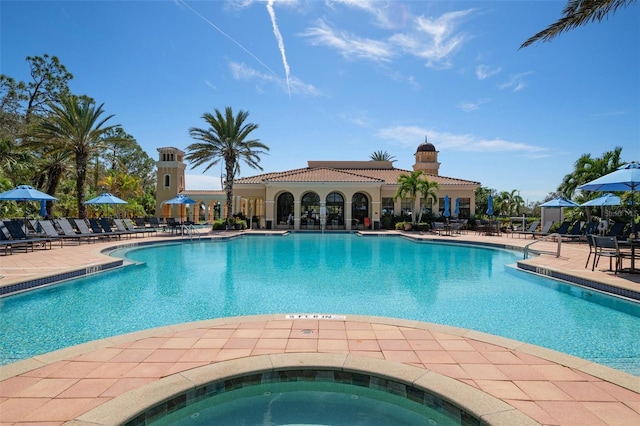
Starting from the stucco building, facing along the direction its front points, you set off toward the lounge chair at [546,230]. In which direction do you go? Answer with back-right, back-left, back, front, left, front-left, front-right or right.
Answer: front-left

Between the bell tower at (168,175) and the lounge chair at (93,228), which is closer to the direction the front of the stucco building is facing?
the lounge chair

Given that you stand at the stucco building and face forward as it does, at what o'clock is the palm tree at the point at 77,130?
The palm tree is roughly at 2 o'clock from the stucco building.

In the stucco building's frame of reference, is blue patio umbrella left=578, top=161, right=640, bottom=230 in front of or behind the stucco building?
in front

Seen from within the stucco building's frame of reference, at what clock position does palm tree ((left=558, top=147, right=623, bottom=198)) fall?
The palm tree is roughly at 10 o'clock from the stucco building.

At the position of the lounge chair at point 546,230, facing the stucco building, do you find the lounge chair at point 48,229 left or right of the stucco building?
left

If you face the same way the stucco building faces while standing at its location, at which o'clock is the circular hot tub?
The circular hot tub is roughly at 12 o'clock from the stucco building.

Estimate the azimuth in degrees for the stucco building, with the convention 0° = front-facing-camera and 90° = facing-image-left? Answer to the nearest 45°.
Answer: approximately 0°

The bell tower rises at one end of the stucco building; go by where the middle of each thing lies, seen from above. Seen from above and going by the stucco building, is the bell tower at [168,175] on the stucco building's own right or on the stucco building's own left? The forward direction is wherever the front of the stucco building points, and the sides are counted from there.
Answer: on the stucco building's own right

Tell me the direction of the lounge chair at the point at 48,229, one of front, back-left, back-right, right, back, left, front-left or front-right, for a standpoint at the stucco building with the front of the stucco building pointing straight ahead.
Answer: front-right
